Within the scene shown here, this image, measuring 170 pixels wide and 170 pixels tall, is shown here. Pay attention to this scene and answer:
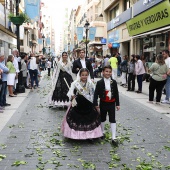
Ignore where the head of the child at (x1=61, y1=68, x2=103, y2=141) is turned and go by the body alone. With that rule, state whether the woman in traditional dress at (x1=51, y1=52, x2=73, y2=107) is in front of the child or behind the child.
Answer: behind

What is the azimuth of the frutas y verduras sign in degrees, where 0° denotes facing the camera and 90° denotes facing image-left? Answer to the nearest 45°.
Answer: approximately 45°

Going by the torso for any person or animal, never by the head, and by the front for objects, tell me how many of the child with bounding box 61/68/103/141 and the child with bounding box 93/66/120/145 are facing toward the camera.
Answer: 2

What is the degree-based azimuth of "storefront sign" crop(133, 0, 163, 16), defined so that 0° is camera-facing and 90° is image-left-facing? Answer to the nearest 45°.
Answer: approximately 45°
